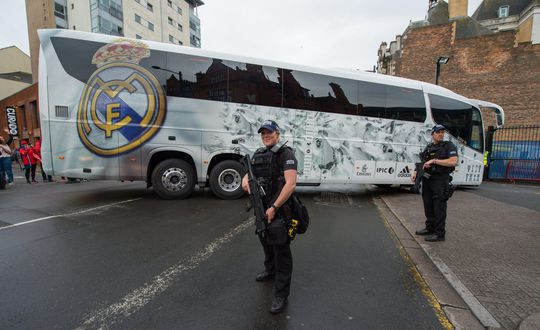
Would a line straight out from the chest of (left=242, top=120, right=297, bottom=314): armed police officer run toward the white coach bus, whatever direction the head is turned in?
no

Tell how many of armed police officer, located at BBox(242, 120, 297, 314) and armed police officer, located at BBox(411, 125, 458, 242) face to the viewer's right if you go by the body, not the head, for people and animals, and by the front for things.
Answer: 0

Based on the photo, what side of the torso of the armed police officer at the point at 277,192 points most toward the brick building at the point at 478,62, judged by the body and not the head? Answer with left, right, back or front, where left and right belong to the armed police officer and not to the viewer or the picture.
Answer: back

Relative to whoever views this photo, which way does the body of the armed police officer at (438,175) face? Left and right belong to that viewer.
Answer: facing the viewer and to the left of the viewer

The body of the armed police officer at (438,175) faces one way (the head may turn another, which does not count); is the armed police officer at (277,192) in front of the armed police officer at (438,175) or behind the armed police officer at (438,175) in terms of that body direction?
in front

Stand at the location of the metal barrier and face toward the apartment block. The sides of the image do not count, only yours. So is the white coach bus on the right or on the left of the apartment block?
left

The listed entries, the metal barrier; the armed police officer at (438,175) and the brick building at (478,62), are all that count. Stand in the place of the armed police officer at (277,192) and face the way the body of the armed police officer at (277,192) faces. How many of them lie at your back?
3

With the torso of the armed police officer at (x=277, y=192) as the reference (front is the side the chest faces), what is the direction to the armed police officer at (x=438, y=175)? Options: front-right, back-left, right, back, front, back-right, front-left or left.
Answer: back

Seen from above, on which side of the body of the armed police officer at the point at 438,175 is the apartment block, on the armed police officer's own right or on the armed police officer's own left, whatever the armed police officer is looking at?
on the armed police officer's own right

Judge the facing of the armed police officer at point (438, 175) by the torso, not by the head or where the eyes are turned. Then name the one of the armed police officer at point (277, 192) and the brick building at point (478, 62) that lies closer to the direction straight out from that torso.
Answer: the armed police officer

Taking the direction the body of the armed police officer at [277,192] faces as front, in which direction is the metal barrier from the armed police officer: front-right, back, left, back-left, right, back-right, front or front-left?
back

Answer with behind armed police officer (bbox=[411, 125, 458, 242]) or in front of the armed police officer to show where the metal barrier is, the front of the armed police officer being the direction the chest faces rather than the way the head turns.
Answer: behind

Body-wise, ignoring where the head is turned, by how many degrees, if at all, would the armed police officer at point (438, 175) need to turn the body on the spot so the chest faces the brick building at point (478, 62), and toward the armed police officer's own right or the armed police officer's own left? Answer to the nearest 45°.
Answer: approximately 135° to the armed police officer's own right
